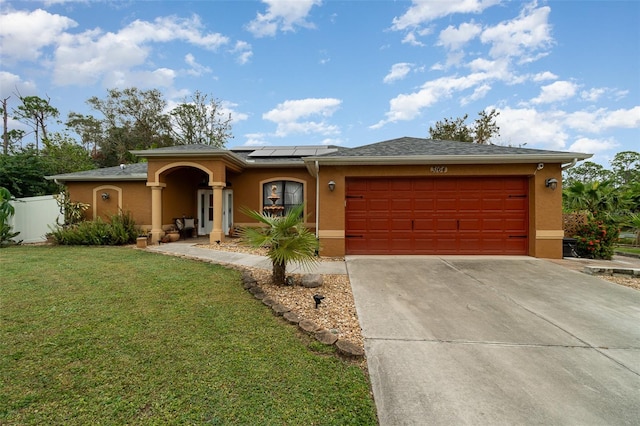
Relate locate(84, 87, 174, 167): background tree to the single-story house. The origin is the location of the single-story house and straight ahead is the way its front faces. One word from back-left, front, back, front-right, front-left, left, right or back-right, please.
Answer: back-right

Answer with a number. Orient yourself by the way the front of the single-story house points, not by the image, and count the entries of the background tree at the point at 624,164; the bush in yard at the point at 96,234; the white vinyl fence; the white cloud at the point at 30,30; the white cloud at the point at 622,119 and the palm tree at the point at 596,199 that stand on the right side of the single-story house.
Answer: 3

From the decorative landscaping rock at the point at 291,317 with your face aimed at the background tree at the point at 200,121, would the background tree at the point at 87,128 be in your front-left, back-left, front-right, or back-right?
front-left

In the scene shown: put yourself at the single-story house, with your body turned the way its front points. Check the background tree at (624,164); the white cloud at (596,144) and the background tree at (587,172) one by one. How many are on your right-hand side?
0

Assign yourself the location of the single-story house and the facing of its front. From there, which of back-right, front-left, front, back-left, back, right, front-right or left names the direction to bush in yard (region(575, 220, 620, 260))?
left

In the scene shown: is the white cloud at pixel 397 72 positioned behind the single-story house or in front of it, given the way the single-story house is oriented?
behind

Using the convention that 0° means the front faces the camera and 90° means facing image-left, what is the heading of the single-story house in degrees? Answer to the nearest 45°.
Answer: approximately 0°

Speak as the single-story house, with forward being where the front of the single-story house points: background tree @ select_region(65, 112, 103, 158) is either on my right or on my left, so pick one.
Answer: on my right

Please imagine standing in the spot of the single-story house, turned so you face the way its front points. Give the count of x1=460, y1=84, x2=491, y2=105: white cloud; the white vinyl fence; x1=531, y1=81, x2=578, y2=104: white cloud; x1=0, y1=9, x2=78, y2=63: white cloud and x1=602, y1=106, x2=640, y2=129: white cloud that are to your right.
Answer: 2

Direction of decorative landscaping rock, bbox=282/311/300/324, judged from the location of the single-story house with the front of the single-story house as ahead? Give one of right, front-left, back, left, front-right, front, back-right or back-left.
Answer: front-right

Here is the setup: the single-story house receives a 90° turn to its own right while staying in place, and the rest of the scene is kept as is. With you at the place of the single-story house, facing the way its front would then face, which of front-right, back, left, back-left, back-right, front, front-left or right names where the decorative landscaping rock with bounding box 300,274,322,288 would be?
front-left

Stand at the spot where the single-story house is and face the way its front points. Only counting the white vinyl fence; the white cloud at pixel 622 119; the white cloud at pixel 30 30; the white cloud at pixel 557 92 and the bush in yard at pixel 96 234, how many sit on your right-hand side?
3
